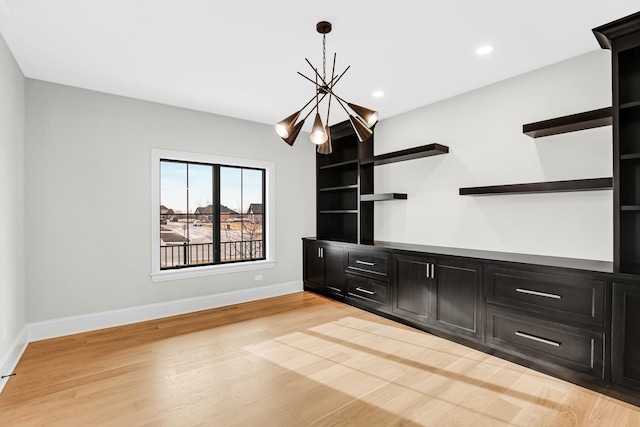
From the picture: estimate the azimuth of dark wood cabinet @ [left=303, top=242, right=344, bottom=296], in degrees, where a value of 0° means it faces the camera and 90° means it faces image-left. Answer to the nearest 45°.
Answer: approximately 45°

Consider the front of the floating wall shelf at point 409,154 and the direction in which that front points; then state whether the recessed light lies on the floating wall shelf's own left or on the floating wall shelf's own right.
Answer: on the floating wall shelf's own left

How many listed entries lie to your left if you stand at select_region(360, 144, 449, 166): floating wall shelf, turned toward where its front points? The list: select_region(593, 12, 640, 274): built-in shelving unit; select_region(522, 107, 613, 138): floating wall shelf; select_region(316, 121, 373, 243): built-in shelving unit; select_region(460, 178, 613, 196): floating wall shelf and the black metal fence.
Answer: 3

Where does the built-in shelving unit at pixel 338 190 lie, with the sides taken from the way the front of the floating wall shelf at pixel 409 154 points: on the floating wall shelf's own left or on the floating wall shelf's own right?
on the floating wall shelf's own right

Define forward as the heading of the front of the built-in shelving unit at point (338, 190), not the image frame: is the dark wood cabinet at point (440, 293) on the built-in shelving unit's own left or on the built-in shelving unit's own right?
on the built-in shelving unit's own left

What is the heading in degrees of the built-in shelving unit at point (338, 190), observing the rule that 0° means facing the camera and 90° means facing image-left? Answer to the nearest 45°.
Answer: approximately 45°

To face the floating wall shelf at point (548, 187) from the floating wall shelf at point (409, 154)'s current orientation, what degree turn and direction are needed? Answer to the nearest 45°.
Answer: approximately 90° to its left
